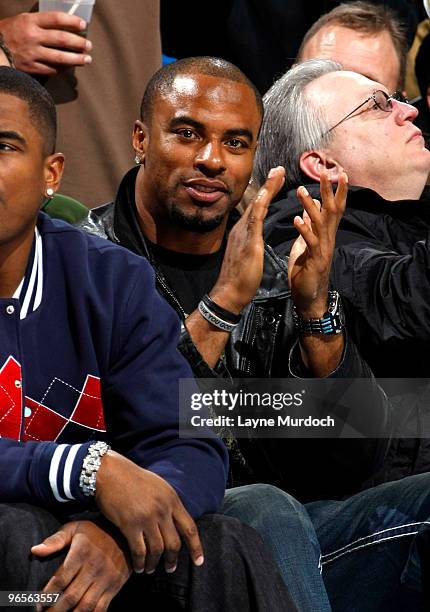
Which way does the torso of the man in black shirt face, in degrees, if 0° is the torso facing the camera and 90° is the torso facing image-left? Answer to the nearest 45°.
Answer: approximately 315°

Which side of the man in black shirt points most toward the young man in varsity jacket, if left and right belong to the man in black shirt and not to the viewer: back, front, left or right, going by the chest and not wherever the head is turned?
right

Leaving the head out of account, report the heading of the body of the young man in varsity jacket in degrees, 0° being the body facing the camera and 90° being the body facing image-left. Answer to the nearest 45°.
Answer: approximately 0°
